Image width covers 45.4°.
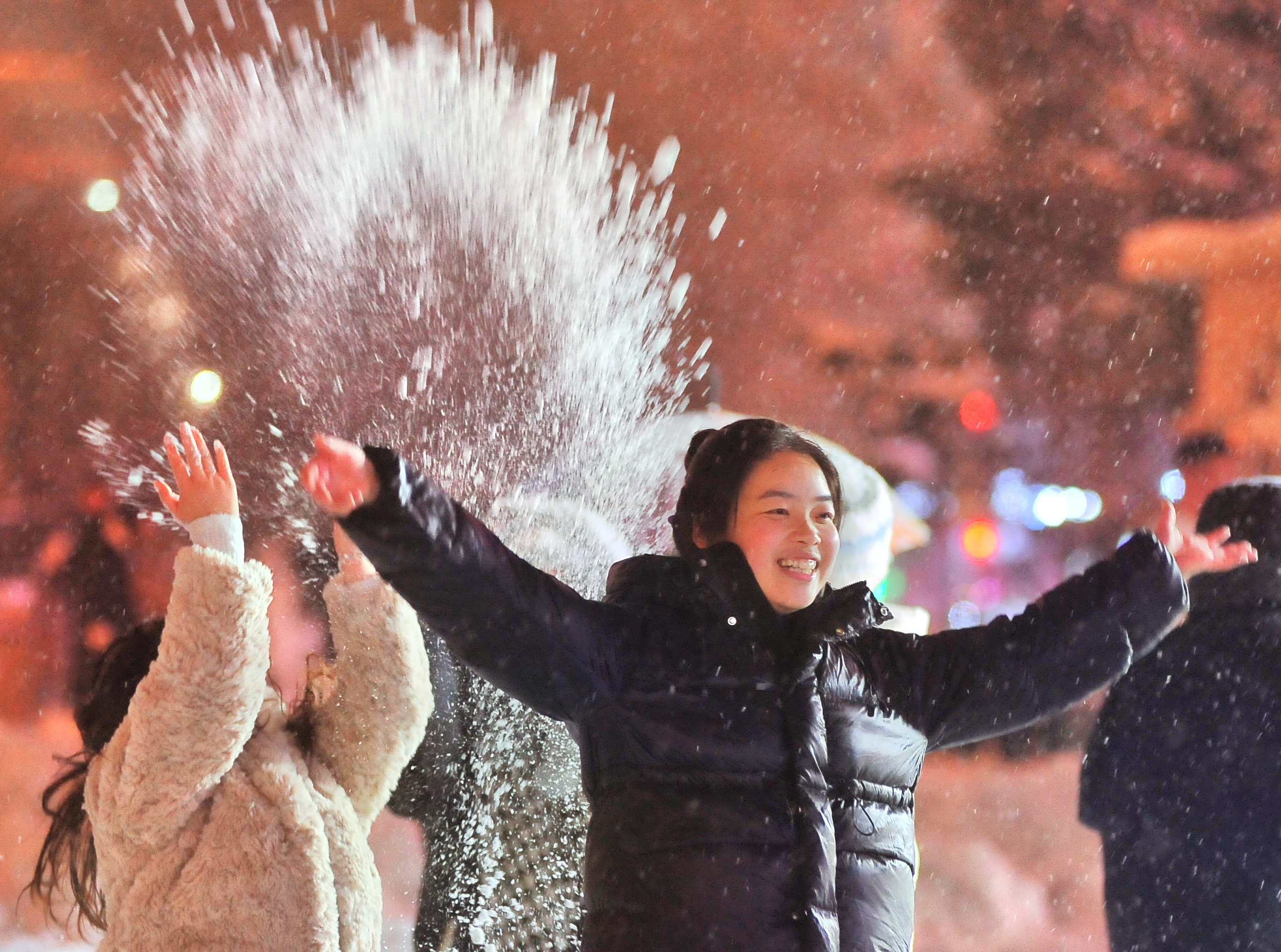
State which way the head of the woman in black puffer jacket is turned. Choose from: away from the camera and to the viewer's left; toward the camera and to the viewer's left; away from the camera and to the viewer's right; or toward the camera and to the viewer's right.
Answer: toward the camera and to the viewer's right

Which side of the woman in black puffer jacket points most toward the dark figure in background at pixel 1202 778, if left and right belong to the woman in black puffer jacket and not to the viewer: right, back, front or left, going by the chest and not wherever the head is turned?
left

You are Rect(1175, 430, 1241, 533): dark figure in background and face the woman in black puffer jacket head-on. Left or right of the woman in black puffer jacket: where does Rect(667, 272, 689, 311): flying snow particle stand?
right

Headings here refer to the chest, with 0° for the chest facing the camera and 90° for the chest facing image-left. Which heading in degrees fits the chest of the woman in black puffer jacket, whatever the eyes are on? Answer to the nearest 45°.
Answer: approximately 315°
